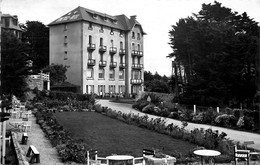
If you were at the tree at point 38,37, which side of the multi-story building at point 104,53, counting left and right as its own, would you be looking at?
right

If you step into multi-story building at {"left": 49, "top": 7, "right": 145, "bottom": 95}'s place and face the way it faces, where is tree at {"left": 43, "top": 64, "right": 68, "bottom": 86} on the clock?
The tree is roughly at 3 o'clock from the multi-story building.

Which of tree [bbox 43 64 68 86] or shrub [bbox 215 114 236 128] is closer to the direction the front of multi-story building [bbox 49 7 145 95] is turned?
the shrub

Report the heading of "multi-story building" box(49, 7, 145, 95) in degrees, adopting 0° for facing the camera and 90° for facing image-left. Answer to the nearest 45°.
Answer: approximately 315°

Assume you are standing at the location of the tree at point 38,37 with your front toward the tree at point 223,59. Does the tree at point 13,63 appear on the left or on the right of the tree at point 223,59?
right

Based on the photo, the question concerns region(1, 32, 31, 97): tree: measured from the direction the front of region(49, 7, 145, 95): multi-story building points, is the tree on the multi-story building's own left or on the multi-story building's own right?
on the multi-story building's own right

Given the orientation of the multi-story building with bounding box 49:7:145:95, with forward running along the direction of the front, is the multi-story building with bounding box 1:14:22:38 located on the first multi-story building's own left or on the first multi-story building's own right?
on the first multi-story building's own right
